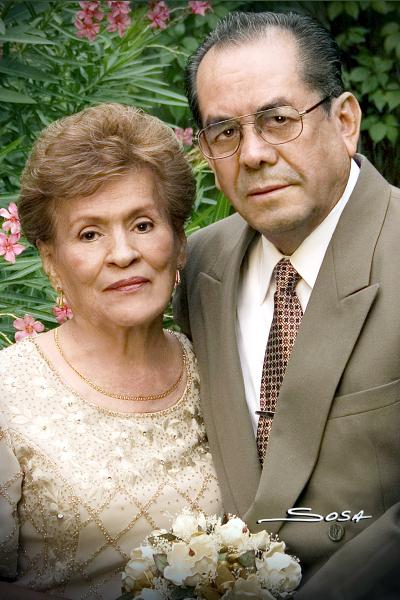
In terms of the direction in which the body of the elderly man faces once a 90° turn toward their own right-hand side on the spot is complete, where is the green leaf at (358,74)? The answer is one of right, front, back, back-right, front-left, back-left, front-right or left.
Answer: front-right

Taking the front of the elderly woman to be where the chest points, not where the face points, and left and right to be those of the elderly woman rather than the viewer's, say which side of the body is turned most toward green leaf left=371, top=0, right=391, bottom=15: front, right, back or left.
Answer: left

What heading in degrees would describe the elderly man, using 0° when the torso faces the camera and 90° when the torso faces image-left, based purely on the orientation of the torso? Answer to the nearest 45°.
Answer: approximately 45°

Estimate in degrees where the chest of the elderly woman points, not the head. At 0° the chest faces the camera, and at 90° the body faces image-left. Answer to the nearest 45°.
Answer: approximately 315°
